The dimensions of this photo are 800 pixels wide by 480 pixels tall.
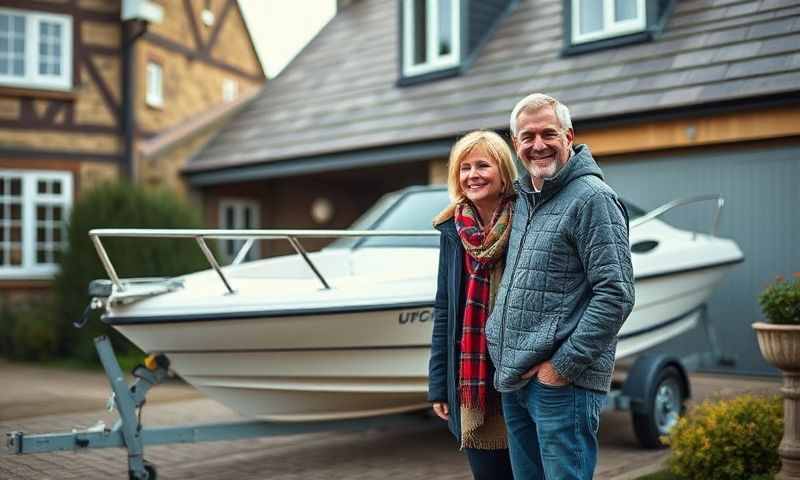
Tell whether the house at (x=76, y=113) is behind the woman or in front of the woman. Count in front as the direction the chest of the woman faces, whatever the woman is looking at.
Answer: behind

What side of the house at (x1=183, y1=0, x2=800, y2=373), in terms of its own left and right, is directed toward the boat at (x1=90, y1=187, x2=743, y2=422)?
front

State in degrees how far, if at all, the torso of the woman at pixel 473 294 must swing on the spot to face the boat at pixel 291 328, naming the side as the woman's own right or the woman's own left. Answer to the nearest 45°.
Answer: approximately 135° to the woman's own right

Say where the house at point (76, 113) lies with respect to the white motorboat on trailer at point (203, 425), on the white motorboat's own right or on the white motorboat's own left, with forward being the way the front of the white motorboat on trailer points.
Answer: on the white motorboat's own right

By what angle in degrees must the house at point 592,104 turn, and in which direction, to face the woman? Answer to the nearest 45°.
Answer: approximately 45° to its left

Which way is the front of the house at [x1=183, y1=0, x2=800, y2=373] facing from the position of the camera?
facing the viewer and to the left of the viewer

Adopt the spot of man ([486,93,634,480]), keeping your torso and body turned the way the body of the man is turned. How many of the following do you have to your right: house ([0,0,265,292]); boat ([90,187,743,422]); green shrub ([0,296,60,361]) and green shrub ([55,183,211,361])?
4

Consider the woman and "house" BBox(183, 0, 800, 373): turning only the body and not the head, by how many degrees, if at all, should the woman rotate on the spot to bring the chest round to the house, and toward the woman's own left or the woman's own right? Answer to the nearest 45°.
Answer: approximately 180°

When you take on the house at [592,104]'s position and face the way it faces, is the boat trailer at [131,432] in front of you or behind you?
in front

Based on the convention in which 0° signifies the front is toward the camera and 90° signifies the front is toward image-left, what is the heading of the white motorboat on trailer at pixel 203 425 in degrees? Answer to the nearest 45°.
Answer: approximately 45°

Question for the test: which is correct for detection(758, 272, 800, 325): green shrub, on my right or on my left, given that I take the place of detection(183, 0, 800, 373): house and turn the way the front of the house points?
on my left

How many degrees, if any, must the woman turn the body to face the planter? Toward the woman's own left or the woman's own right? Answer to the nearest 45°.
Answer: approximately 135° to the woman's own left

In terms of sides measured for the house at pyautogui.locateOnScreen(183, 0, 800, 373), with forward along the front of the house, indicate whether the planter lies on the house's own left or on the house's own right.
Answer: on the house's own left

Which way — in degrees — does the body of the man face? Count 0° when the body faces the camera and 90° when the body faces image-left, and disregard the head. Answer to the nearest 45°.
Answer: approximately 45°

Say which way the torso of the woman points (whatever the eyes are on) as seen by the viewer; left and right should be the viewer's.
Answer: facing the viewer
